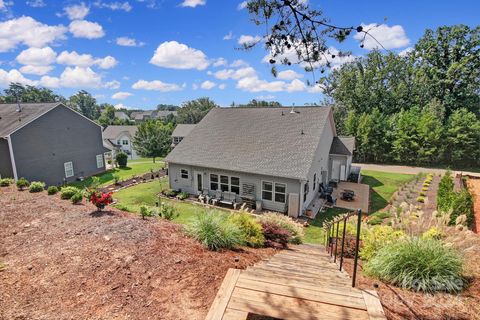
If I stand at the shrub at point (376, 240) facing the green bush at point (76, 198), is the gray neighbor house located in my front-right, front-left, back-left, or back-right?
front-right

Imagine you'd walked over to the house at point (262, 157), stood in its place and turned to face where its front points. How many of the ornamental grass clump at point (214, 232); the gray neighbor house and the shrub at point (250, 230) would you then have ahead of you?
0

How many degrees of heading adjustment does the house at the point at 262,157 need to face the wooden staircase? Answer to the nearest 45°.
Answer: approximately 135° to its right

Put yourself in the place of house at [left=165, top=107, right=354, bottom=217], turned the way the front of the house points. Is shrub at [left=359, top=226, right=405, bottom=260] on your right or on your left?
on your right

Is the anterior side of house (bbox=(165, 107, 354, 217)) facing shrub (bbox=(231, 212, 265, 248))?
no

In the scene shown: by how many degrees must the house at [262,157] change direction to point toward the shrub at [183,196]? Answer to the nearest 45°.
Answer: approximately 135° to its left

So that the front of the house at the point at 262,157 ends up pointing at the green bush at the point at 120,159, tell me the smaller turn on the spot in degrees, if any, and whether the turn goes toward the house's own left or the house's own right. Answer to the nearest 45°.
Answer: approximately 90° to the house's own left

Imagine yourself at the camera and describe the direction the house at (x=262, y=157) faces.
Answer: facing away from the viewer and to the right of the viewer

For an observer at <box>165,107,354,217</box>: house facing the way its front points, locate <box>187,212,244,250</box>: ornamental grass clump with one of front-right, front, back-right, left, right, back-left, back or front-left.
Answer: back-right

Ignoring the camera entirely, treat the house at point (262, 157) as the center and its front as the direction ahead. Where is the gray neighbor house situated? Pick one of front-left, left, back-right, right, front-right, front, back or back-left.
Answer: back-left

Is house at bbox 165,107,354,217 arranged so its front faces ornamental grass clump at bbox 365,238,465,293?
no

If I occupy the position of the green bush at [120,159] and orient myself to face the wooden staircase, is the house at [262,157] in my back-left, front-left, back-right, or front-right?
front-left

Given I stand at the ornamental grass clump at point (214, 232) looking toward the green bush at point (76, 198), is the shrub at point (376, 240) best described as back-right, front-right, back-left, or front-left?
back-right

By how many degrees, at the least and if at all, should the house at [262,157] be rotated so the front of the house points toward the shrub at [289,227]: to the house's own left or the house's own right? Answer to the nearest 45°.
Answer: approximately 135° to the house's own right
